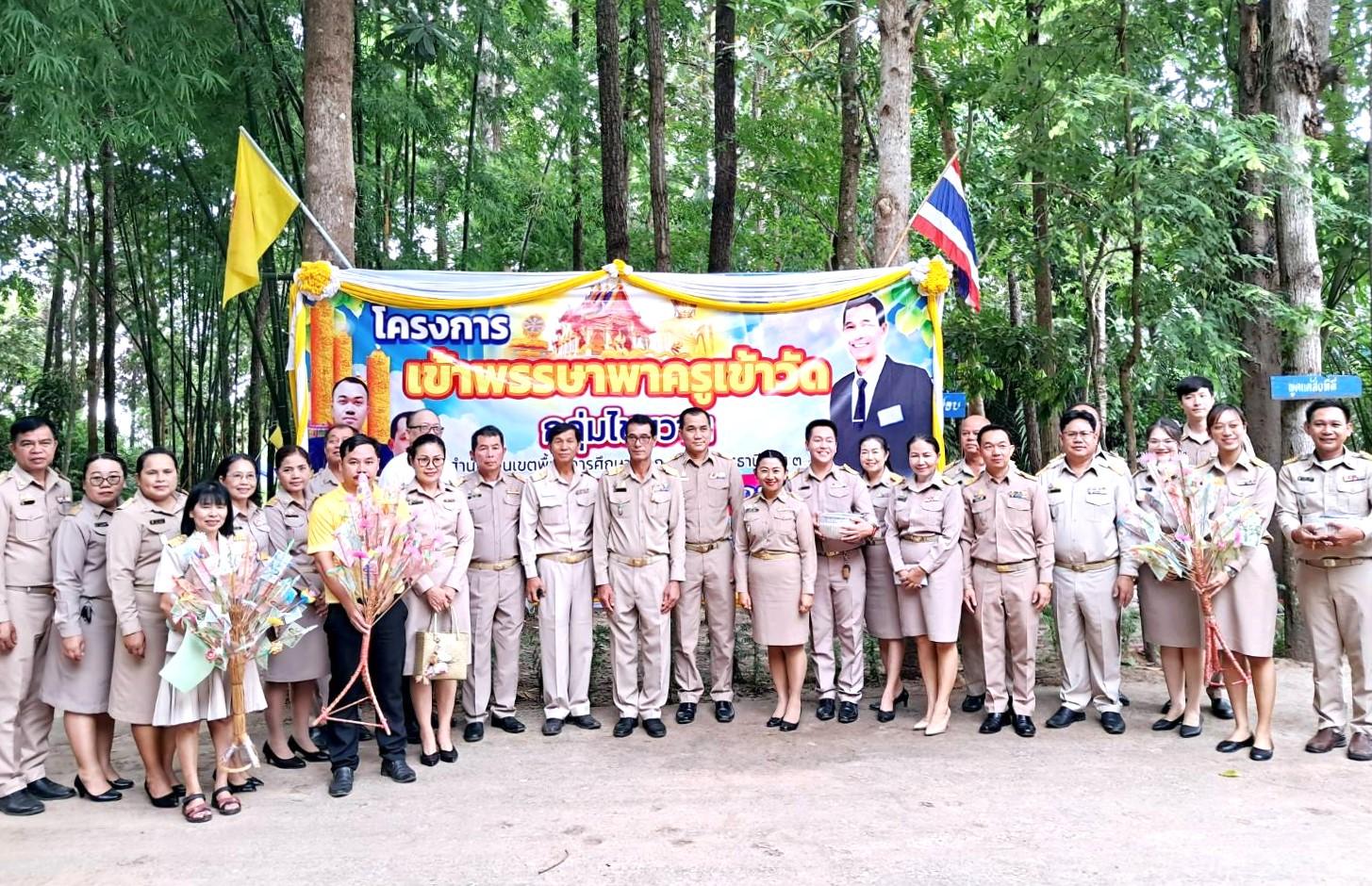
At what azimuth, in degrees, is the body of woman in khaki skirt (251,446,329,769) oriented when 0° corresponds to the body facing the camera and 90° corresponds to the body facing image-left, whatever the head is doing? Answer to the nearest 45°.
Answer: approximately 315°

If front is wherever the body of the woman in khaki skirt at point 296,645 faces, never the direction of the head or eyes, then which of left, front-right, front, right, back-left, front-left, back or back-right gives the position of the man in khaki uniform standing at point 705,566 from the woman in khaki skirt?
front-left

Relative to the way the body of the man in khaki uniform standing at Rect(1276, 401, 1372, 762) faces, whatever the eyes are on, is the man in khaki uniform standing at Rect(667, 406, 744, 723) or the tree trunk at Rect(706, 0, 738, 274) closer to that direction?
the man in khaki uniform standing

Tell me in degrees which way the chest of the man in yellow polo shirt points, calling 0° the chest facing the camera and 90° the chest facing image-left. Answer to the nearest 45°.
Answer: approximately 0°

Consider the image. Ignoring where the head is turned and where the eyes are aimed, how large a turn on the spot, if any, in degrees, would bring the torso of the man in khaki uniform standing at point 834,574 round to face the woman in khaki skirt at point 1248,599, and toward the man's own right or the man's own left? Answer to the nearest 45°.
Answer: approximately 90° to the man's own left

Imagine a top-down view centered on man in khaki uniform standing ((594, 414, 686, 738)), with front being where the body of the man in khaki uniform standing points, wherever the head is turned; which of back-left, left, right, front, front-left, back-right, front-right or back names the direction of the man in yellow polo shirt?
front-right

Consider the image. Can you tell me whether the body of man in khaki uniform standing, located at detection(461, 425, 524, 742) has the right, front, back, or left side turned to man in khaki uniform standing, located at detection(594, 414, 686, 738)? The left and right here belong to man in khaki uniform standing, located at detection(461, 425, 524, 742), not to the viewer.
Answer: left

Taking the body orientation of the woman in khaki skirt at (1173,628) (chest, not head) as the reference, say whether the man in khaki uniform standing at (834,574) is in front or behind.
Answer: in front

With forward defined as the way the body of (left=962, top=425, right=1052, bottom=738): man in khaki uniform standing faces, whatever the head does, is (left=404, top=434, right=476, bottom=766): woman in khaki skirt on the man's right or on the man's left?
on the man's right

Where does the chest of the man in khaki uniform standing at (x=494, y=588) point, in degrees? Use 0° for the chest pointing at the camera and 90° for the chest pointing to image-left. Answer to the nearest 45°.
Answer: approximately 0°

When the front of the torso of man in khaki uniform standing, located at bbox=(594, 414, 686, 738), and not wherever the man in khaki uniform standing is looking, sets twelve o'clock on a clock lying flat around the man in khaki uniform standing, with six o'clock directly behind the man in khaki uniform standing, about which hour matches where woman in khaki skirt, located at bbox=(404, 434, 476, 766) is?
The woman in khaki skirt is roughly at 2 o'clock from the man in khaki uniform standing.
